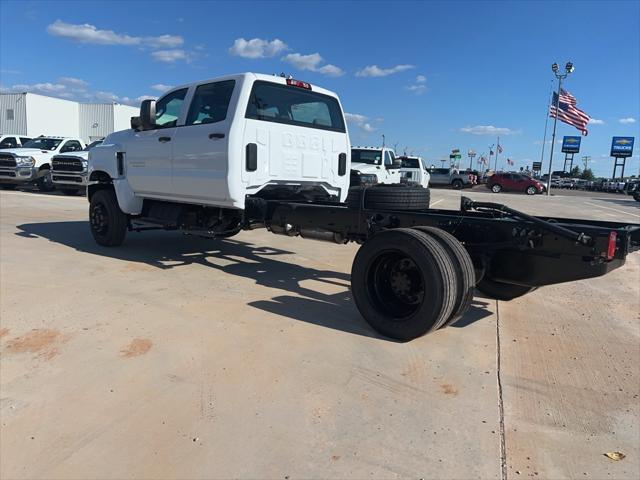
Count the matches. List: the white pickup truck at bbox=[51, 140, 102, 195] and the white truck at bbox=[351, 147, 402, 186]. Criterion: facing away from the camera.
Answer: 0

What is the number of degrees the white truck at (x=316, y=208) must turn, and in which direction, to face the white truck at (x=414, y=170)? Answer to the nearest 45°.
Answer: approximately 45° to its right

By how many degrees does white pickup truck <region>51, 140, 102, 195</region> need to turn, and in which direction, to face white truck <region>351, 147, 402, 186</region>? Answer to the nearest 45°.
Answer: approximately 135° to its left

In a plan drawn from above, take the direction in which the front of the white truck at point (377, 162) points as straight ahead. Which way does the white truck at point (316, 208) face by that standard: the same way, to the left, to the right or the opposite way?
to the right

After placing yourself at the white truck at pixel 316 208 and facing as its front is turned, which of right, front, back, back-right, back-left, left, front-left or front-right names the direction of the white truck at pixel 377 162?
front-right

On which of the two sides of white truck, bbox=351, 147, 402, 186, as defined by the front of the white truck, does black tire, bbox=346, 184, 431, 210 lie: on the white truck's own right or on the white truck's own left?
on the white truck's own left

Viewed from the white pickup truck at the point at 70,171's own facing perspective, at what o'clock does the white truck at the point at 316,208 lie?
The white truck is roughly at 10 o'clock from the white pickup truck.

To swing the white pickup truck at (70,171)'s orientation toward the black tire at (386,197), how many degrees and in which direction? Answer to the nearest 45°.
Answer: approximately 45° to its left

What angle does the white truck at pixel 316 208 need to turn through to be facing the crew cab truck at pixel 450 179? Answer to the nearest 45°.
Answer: approximately 45° to its right

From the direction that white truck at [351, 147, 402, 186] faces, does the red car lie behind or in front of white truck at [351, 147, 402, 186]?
behind

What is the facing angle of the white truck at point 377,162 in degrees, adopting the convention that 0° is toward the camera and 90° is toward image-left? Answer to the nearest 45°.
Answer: approximately 45°

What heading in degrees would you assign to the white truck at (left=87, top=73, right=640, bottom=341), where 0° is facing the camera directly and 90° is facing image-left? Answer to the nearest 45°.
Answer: approximately 135°

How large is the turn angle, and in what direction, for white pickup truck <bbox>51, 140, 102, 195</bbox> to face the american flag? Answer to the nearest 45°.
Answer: approximately 135° to its left

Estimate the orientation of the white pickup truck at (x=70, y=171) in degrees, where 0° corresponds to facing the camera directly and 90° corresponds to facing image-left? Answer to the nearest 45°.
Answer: approximately 45°
